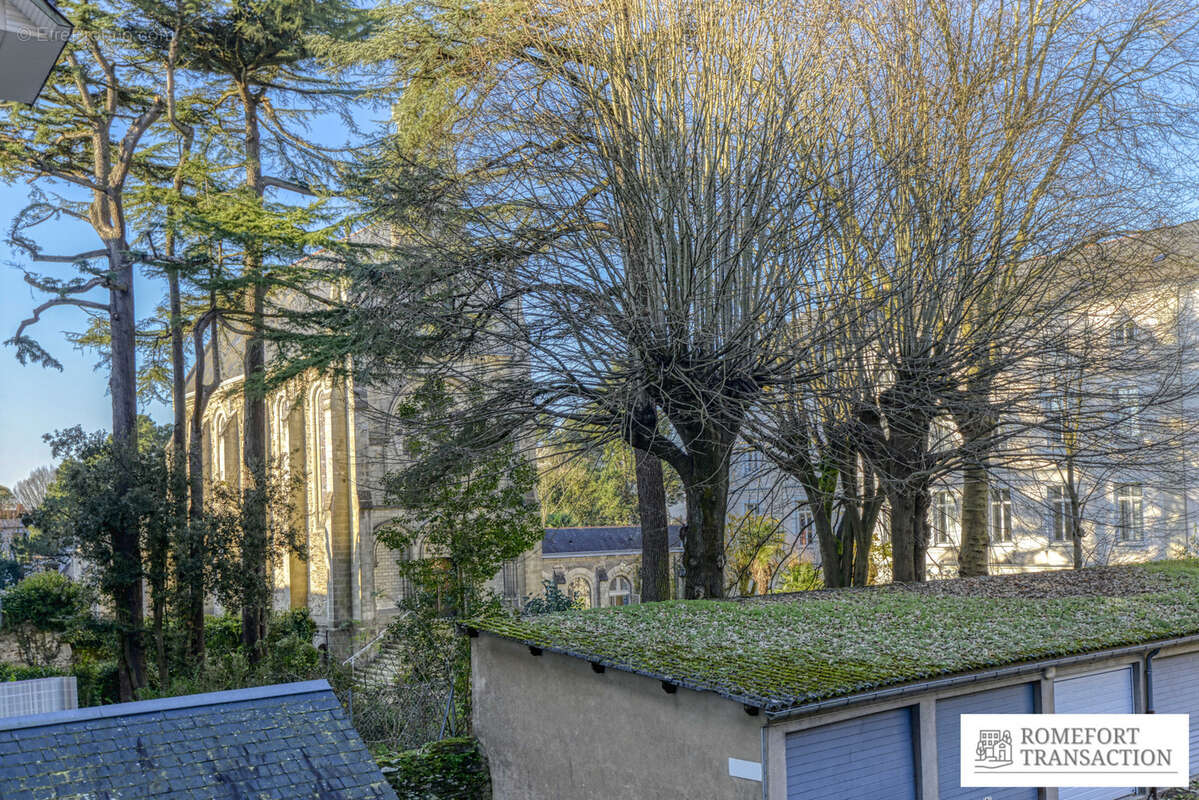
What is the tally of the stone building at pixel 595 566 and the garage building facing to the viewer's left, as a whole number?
0

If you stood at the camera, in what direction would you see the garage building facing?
facing the viewer and to the right of the viewer

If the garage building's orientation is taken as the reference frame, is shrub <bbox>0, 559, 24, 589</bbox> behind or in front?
behind

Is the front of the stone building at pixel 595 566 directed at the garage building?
yes

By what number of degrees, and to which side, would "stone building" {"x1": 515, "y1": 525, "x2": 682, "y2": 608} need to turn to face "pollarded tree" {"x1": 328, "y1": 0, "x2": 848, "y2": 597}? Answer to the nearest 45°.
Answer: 0° — it already faces it

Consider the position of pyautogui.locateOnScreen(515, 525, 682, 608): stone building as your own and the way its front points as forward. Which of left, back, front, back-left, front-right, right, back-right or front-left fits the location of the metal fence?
front

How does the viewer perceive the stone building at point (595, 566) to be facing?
facing the viewer

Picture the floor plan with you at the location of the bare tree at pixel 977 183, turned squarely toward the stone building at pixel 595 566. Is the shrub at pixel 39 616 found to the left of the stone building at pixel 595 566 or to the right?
left

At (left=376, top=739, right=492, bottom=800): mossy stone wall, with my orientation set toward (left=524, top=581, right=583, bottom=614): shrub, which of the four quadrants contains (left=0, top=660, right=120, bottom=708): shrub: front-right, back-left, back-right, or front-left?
front-left

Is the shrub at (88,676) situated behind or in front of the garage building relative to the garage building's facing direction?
behind
